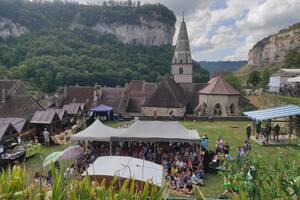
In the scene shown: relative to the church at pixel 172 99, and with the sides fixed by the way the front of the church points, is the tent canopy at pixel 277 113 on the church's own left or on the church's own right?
on the church's own left

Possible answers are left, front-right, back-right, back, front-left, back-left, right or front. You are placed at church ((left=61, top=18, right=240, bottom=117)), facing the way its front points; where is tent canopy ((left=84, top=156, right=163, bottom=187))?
left

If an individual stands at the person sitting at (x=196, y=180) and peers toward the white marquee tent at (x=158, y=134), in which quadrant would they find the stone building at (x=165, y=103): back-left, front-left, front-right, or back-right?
front-right

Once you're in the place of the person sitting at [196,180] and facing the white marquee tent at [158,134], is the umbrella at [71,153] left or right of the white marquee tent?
left

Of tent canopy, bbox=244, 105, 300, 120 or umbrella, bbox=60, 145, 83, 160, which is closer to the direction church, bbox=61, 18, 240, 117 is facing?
the umbrella
